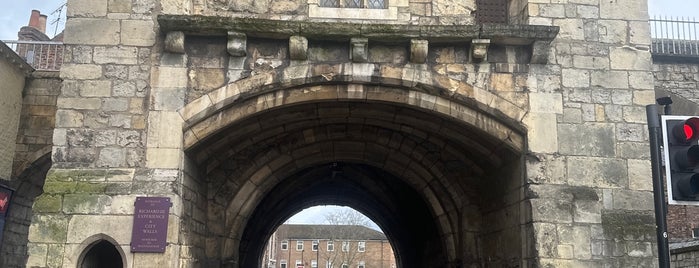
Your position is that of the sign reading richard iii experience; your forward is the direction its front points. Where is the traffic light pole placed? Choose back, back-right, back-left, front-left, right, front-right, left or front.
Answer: front-left

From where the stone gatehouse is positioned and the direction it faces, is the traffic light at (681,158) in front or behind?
in front

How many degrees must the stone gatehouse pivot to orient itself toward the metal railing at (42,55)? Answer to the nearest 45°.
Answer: approximately 135° to its right

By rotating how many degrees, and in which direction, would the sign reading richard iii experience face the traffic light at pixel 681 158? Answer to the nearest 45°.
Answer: approximately 45° to its left

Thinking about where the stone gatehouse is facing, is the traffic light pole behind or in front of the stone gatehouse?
in front

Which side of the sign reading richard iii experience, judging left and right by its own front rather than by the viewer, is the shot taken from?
front
